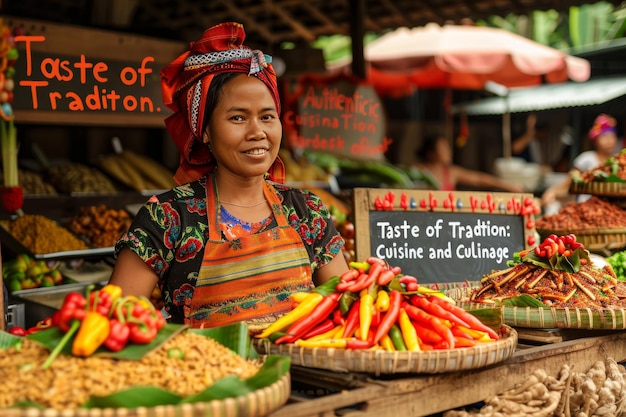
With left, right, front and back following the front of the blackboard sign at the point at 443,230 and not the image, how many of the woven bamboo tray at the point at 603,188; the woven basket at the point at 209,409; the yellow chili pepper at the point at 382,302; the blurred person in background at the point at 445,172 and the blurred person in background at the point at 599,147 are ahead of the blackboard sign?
2

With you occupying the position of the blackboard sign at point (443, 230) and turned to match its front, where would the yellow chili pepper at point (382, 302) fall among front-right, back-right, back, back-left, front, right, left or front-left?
front

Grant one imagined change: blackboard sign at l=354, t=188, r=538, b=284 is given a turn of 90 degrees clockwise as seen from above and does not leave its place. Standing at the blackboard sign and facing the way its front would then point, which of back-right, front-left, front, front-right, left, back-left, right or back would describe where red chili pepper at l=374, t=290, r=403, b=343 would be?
left

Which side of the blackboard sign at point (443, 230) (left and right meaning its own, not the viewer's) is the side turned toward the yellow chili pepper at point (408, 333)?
front

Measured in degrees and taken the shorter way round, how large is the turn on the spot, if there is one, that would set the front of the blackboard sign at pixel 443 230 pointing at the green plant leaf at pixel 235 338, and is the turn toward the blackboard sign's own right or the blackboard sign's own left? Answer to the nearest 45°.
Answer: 0° — it already faces it

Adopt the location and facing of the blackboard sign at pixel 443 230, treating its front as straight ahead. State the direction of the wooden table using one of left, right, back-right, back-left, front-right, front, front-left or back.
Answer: front

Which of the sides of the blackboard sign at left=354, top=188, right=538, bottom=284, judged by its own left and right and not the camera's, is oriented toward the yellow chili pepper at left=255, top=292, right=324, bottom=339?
front

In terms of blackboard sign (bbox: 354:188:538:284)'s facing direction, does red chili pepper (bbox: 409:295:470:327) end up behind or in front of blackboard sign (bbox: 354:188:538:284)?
in front

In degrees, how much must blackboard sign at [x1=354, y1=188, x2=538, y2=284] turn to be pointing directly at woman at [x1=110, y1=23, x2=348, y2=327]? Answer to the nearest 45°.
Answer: approximately 45° to its right

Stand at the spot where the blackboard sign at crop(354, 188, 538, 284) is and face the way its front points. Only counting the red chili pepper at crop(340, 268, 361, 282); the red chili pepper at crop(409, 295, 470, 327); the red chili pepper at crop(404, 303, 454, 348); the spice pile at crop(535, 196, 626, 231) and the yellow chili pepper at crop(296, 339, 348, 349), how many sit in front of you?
4

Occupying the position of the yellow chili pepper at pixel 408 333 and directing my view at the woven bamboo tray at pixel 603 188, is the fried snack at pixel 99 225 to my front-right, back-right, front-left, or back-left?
front-left

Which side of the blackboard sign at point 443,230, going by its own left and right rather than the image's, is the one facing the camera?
front

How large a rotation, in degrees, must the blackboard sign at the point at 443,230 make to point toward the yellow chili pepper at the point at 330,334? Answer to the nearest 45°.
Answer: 0° — it already faces it

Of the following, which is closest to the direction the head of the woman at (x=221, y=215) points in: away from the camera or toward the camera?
toward the camera
